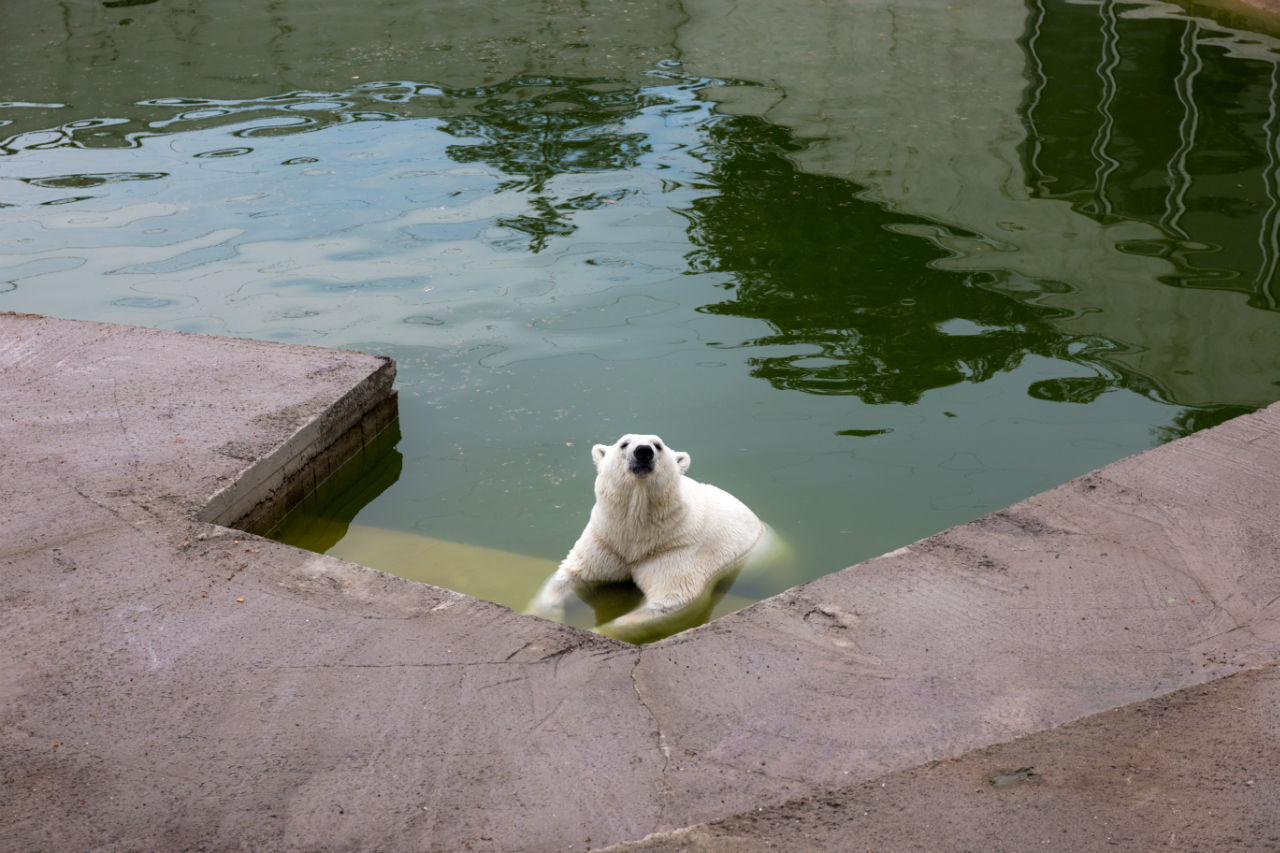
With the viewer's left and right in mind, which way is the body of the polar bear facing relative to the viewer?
facing the viewer and to the left of the viewer
